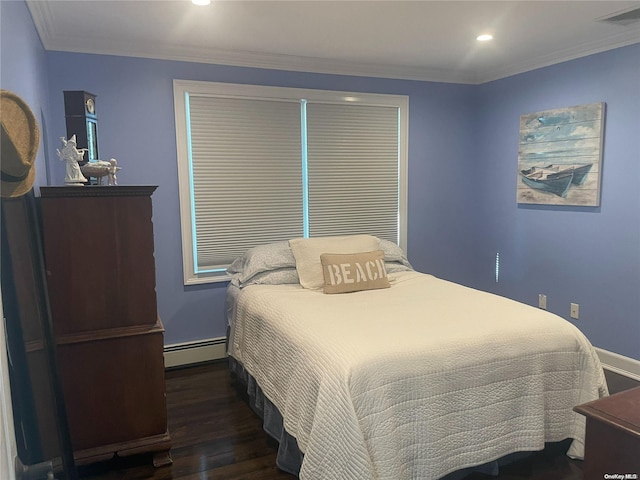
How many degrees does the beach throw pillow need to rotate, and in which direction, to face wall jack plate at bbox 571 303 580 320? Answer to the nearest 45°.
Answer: approximately 90° to its left

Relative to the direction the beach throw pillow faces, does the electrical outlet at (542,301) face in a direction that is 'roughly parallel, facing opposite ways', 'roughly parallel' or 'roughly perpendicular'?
roughly perpendicular

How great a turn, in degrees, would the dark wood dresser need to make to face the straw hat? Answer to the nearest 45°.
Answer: approximately 90° to its right

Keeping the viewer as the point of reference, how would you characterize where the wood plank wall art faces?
facing the viewer and to the left of the viewer

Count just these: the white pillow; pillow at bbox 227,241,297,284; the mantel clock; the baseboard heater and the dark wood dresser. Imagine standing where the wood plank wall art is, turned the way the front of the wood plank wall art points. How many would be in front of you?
5

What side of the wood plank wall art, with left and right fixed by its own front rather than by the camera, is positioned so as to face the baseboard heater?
front

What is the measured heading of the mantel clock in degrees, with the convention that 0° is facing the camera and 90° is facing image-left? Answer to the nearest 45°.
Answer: approximately 315°

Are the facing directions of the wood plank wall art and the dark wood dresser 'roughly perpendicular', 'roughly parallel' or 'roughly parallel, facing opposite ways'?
roughly parallel, facing opposite ways

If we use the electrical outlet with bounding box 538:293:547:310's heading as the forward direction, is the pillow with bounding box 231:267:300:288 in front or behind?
in front

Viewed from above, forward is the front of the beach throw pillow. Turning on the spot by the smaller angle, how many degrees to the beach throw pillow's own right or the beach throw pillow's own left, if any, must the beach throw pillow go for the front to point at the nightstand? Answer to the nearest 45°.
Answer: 0° — it already faces it

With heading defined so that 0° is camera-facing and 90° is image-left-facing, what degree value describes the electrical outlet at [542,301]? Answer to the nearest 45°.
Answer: approximately 45°

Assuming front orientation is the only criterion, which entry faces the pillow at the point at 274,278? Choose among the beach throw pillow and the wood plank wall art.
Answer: the wood plank wall art

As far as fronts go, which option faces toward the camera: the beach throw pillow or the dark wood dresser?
the beach throw pillow

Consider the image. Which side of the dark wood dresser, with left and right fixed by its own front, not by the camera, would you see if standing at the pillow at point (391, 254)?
front

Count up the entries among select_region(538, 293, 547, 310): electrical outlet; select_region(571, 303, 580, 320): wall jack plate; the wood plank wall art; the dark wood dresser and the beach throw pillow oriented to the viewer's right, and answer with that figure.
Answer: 1

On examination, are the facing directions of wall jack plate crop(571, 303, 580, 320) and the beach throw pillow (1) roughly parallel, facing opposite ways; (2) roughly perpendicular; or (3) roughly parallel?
roughly perpendicular

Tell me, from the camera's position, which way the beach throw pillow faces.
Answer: facing the viewer
